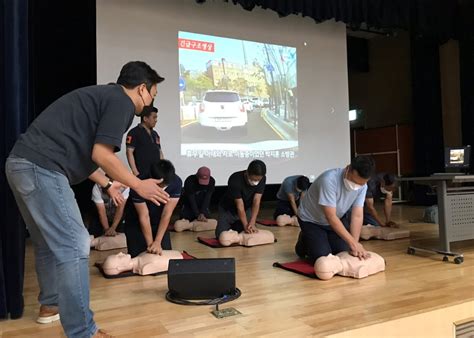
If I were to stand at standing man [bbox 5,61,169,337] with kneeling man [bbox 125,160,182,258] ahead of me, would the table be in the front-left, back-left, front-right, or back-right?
front-right

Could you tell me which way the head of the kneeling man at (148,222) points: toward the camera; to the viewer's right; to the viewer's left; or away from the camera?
toward the camera

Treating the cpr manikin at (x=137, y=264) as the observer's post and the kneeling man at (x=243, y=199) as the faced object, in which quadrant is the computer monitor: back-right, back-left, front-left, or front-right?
front-right

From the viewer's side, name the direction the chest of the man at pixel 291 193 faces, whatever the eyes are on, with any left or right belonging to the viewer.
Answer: facing the viewer and to the right of the viewer

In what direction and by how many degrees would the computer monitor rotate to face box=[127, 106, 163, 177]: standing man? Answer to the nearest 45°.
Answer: approximately 45° to its right

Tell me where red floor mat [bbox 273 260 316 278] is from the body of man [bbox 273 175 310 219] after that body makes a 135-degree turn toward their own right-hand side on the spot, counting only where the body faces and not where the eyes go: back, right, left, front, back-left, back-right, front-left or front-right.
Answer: left

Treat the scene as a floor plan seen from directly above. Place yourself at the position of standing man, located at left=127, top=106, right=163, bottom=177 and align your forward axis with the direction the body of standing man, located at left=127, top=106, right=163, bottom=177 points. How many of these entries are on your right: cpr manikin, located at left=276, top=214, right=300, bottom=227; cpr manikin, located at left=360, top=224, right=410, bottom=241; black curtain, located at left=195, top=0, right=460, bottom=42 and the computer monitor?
0

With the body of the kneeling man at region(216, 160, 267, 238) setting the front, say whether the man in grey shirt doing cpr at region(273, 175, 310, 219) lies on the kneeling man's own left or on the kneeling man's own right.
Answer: on the kneeling man's own left

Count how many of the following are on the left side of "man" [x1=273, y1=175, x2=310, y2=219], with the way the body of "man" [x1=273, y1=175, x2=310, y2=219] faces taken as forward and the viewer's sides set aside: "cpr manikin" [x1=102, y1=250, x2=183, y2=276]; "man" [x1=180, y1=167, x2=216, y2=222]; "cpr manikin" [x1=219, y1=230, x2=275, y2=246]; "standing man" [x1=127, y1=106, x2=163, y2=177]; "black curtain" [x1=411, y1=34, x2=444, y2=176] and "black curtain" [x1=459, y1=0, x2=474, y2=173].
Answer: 2

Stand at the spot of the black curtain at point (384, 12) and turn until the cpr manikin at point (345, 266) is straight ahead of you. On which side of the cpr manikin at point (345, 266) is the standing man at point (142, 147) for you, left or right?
right

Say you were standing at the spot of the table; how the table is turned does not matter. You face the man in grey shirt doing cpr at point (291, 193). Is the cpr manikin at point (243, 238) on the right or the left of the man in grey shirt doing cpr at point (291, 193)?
left

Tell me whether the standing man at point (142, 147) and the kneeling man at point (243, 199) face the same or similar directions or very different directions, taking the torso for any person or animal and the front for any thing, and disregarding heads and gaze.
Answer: same or similar directions

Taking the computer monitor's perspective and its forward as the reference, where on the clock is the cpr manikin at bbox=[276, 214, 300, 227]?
The cpr manikin is roughly at 3 o'clock from the computer monitor.

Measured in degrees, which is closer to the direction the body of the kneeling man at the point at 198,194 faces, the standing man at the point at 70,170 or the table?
the standing man

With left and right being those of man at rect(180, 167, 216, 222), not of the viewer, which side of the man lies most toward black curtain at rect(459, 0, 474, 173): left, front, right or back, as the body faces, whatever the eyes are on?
left

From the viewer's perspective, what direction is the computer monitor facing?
toward the camera

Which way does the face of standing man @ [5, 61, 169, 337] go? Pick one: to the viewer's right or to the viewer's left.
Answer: to the viewer's right

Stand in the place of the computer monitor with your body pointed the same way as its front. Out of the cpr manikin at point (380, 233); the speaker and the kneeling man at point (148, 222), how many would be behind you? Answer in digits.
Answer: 0

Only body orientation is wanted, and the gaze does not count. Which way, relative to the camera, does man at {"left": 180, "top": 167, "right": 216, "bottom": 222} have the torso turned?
toward the camera
